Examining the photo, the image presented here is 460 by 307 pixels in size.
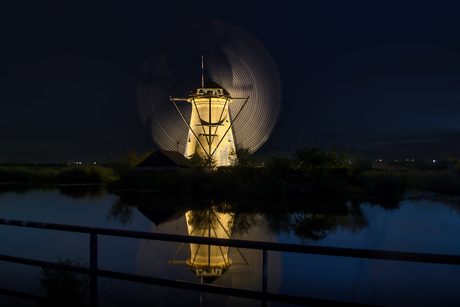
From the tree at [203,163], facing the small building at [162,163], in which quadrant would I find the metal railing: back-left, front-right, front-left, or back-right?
back-left

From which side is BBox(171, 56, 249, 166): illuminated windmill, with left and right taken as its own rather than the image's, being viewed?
back

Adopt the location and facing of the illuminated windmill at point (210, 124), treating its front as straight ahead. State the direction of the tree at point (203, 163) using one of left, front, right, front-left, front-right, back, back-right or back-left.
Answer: back

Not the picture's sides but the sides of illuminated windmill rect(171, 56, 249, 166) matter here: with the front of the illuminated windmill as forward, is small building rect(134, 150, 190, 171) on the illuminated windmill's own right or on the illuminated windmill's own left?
on the illuminated windmill's own left

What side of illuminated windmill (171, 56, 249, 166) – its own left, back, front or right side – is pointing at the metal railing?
back

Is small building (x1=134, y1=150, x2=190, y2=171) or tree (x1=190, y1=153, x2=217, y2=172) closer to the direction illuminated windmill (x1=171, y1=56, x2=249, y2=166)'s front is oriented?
the small building
